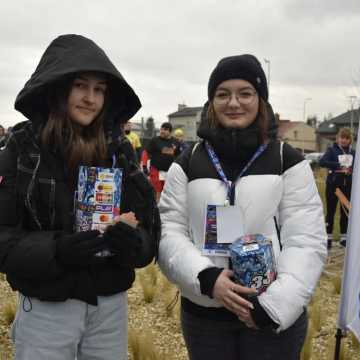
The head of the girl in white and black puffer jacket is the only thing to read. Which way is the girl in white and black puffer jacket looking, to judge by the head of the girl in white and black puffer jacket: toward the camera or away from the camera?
toward the camera

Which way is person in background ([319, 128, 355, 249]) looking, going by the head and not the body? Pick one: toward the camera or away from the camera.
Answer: toward the camera

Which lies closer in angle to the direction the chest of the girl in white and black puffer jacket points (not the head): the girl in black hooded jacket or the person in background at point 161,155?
the girl in black hooded jacket

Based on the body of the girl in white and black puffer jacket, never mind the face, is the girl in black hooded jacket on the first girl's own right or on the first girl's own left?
on the first girl's own right

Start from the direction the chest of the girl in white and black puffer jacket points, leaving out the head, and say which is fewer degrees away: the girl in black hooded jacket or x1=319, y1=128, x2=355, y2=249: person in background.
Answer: the girl in black hooded jacket

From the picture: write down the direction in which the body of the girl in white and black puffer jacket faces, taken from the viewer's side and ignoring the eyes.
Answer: toward the camera

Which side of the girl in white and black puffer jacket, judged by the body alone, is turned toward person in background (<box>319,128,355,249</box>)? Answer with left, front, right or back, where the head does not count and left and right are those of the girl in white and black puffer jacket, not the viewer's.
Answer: back

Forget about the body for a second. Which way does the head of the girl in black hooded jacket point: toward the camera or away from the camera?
toward the camera

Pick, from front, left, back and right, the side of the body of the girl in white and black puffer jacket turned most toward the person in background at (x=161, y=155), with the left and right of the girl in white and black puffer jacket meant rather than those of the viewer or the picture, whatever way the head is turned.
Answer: back
